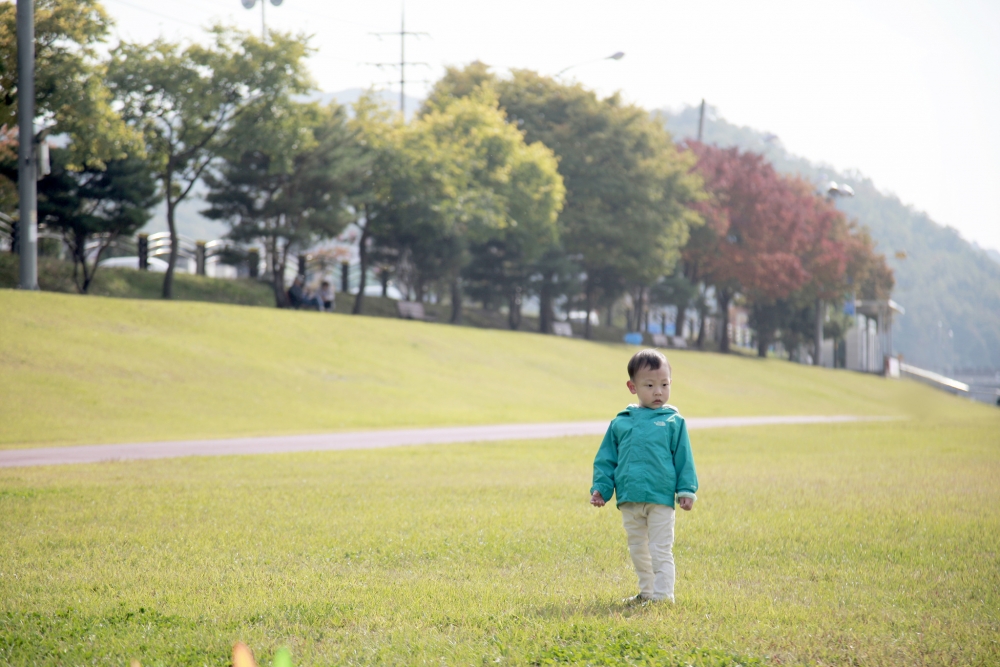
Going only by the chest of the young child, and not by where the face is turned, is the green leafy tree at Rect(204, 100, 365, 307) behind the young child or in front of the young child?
behind

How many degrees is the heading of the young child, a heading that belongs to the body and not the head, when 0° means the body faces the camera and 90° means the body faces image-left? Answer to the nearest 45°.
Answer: approximately 0°

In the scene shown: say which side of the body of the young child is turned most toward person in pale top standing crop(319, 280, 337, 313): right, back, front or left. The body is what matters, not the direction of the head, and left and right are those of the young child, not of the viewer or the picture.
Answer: back

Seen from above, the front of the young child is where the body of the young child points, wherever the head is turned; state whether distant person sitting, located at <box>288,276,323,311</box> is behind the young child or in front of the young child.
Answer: behind
